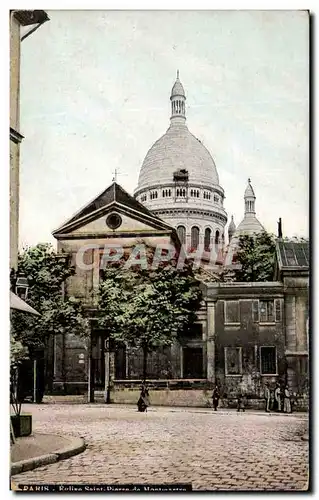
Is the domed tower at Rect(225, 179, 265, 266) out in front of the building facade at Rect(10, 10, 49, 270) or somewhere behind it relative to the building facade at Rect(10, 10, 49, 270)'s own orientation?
in front

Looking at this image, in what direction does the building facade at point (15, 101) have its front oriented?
to the viewer's right

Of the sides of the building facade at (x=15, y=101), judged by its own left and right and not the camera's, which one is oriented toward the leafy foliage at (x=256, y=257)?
left
